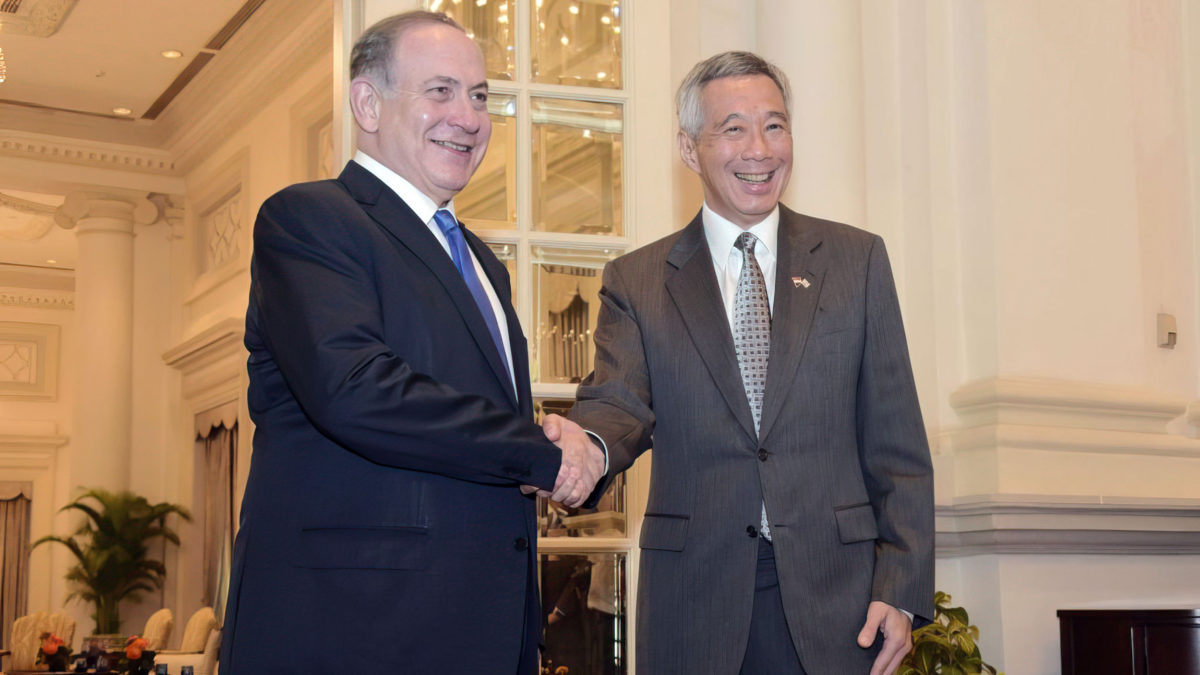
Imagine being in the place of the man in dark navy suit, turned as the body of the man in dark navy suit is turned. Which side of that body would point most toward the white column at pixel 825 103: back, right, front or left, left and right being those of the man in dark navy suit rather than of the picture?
left

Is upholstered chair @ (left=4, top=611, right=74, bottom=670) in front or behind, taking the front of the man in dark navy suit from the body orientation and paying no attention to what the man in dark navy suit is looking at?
behind

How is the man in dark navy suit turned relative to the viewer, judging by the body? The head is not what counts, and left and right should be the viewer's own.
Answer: facing the viewer and to the right of the viewer

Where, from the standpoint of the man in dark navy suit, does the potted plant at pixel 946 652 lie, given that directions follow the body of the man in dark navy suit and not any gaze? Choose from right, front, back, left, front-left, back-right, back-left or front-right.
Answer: left

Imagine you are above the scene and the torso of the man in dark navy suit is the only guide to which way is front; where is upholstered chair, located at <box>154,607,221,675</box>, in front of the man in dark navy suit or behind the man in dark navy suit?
behind

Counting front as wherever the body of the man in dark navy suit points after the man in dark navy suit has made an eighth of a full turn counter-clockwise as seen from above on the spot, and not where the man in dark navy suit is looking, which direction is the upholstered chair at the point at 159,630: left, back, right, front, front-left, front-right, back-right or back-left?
left

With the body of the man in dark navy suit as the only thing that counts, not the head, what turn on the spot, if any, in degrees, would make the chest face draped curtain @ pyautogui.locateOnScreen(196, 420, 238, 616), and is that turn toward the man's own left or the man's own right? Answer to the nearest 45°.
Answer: approximately 135° to the man's own left

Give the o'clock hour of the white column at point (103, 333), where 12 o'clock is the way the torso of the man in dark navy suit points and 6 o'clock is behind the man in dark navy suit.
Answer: The white column is roughly at 7 o'clock from the man in dark navy suit.
